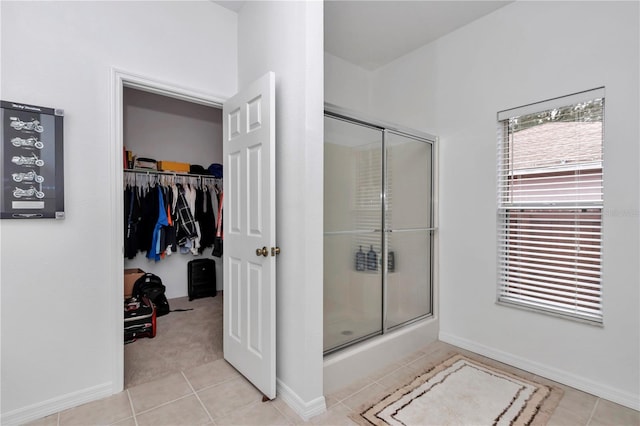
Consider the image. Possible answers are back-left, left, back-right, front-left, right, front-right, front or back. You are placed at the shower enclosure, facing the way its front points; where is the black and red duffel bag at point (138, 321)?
back-right

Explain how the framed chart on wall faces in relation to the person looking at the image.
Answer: facing the viewer and to the right of the viewer

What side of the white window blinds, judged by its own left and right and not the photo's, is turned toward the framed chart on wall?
front

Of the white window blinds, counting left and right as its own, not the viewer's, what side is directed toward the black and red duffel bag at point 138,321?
front

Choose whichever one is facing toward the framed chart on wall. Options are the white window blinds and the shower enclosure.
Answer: the white window blinds

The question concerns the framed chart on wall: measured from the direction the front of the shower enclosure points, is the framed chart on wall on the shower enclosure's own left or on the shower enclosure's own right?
on the shower enclosure's own right

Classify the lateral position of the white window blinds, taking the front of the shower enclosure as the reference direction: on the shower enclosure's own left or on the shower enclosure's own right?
on the shower enclosure's own left

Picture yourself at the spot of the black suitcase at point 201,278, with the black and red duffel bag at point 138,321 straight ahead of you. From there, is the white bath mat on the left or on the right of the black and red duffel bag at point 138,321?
left

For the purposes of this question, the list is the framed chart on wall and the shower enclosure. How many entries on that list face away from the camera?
0

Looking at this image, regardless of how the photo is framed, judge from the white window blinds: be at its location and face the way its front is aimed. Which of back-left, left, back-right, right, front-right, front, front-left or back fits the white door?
front

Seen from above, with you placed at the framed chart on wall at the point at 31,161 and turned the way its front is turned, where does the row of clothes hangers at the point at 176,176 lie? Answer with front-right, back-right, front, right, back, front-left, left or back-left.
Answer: left

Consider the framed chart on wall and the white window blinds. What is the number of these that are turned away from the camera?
0

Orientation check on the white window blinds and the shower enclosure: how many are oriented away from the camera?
0

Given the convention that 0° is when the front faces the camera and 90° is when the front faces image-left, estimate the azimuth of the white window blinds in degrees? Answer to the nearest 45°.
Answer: approximately 45°

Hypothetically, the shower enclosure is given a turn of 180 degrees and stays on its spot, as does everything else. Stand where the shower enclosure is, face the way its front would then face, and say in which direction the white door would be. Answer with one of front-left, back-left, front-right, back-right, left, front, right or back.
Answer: left
